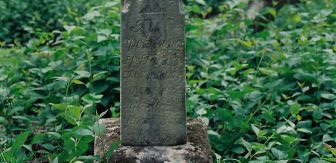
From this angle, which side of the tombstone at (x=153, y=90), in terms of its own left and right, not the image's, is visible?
front

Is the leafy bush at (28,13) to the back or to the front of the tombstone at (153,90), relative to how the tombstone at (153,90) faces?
to the back

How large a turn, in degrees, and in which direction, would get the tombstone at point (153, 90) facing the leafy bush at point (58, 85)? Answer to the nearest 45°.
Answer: approximately 135° to its right
